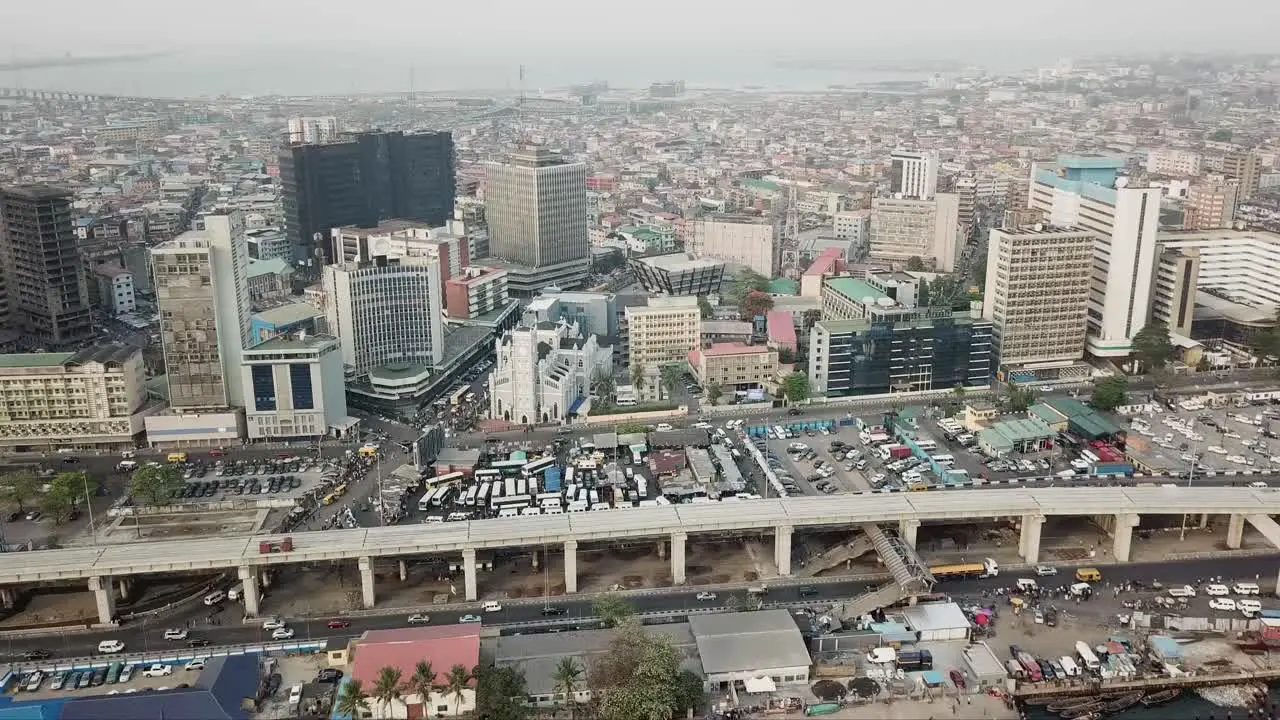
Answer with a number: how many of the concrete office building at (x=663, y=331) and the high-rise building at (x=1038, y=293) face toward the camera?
2

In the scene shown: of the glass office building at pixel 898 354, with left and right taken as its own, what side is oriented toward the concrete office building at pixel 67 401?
right

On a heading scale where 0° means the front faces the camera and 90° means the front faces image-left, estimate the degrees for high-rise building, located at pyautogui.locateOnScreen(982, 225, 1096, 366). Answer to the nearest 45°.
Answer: approximately 0°

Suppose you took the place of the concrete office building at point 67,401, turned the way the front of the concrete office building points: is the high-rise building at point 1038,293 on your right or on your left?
on your left

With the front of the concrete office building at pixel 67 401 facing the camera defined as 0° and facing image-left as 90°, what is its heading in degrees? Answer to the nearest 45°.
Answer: approximately 0°

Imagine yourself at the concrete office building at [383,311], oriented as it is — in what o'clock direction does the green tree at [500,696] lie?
The green tree is roughly at 12 o'clock from the concrete office building.
